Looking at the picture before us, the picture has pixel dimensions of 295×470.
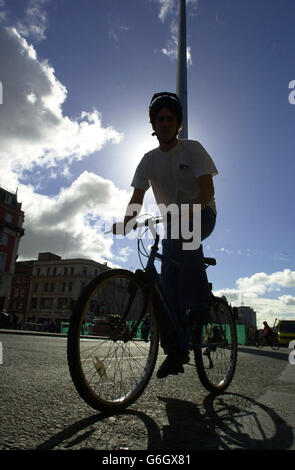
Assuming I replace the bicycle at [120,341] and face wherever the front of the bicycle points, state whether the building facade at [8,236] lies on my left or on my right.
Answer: on my right

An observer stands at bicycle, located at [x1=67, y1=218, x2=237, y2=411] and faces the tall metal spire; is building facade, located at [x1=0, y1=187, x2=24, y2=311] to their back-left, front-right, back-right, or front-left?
front-left

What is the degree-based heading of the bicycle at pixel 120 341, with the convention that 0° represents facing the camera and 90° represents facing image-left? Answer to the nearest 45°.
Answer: approximately 45°
